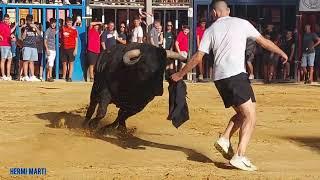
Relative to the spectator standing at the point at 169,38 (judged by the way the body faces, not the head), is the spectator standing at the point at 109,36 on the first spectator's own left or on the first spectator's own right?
on the first spectator's own right

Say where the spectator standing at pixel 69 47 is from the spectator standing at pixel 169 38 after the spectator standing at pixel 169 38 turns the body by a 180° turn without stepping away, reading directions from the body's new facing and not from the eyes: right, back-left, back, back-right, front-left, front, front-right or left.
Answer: left

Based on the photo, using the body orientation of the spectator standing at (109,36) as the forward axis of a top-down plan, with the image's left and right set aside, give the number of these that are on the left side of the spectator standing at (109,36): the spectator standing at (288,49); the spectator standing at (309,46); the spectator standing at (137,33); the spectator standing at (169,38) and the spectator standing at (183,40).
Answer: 5

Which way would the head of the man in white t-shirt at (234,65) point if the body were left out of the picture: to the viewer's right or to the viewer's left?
to the viewer's left

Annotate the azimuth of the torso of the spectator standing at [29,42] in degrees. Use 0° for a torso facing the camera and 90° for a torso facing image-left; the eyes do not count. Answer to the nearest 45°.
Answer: approximately 0°

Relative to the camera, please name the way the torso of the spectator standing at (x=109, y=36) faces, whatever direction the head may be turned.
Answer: toward the camera

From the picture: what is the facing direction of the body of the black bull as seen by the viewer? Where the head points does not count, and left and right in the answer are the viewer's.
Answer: facing the viewer and to the right of the viewer

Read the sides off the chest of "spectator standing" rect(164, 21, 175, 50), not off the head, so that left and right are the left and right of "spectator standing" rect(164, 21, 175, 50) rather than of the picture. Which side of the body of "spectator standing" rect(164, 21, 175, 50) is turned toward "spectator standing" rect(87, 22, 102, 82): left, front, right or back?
right

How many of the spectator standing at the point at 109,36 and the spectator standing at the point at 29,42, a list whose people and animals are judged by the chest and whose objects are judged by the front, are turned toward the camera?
2

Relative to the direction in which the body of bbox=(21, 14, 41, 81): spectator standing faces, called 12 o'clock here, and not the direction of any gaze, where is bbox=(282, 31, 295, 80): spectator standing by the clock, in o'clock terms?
bbox=(282, 31, 295, 80): spectator standing is roughly at 9 o'clock from bbox=(21, 14, 41, 81): spectator standing.

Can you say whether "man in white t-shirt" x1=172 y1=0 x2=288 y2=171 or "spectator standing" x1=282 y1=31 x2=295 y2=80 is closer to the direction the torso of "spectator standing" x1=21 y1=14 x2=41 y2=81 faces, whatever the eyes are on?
the man in white t-shirt

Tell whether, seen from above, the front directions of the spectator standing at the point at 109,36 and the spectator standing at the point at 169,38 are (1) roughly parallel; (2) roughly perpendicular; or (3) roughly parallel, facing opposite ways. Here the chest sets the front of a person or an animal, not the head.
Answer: roughly parallel

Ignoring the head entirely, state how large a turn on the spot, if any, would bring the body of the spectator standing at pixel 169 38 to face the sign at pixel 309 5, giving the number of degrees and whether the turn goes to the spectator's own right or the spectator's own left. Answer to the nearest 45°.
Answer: approximately 90° to the spectator's own left

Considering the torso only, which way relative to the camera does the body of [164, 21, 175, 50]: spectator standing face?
toward the camera

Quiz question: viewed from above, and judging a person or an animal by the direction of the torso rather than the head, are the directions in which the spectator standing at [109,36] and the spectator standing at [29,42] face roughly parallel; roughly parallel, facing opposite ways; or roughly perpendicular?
roughly parallel

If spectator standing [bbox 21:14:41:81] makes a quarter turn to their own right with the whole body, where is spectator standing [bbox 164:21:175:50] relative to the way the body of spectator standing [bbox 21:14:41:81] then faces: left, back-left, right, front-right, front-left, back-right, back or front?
back
